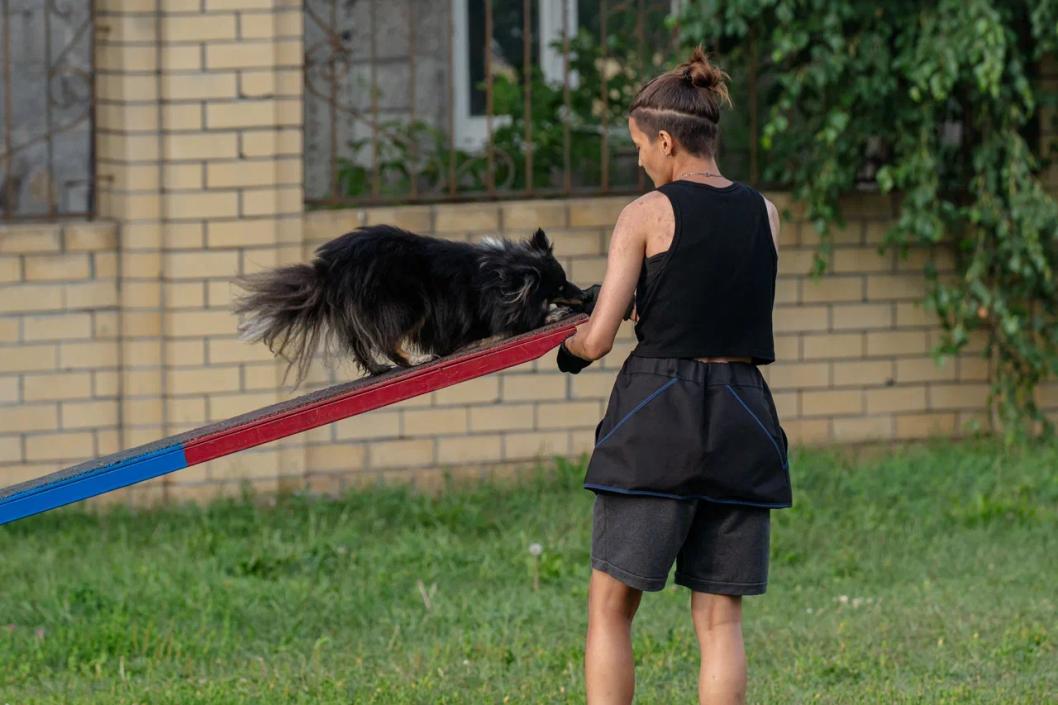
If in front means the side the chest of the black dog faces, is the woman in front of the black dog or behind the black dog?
in front

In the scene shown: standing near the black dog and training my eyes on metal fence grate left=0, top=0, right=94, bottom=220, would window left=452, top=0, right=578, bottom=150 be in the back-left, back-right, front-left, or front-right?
front-right

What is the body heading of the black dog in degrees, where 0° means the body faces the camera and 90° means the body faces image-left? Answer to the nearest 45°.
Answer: approximately 270°

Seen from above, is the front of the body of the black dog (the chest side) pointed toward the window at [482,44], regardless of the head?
no

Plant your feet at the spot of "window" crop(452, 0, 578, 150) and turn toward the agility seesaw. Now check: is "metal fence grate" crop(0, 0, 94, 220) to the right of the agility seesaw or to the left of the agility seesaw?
right

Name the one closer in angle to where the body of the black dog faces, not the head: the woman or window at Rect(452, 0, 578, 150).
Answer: the woman

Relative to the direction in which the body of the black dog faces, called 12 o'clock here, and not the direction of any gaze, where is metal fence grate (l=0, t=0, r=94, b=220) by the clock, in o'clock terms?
The metal fence grate is roughly at 8 o'clock from the black dog.

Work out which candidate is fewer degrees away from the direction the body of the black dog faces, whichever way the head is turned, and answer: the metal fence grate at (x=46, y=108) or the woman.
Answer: the woman
